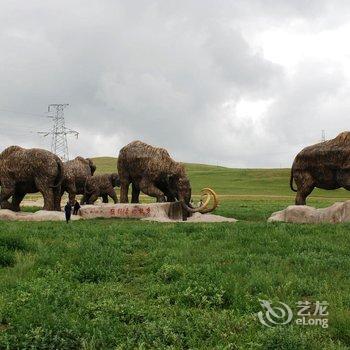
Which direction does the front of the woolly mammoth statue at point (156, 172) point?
to the viewer's right

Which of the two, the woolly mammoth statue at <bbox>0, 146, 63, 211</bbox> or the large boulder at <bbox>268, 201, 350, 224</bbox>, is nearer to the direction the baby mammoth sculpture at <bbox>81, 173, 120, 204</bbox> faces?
the large boulder

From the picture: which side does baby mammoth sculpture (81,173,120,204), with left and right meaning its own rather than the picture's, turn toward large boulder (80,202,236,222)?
right

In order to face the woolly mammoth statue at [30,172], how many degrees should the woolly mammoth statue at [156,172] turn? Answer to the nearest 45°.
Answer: approximately 180°

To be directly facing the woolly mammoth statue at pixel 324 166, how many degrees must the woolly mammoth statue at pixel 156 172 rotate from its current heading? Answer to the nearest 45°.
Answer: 0° — it already faces it

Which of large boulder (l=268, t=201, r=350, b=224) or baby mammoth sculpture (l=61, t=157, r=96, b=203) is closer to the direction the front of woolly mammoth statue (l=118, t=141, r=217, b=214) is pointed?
the large boulder

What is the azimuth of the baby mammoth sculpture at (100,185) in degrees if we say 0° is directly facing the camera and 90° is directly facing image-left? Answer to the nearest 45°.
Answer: approximately 270°

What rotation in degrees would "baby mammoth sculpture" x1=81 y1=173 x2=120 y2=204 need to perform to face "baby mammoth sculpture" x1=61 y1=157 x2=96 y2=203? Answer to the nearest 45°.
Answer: approximately 135° to its left
